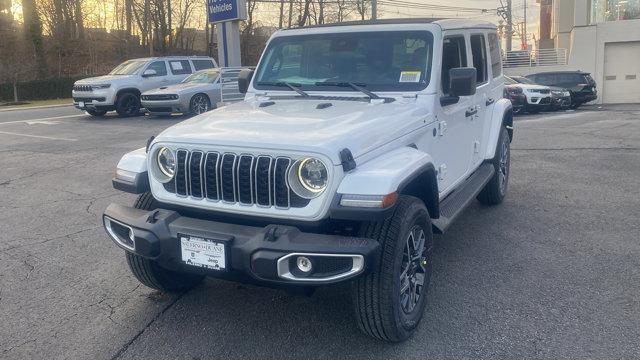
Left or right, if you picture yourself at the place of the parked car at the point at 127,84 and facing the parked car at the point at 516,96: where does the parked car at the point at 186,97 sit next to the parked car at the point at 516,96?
right

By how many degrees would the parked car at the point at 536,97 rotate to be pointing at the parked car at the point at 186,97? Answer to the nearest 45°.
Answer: approximately 90° to its right

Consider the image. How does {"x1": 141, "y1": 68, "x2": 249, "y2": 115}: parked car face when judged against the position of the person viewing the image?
facing the viewer and to the left of the viewer

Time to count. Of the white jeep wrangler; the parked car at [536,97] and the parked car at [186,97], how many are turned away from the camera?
0

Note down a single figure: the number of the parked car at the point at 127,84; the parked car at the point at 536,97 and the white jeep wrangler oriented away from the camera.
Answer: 0

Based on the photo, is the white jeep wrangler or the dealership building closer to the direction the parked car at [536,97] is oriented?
the white jeep wrangler

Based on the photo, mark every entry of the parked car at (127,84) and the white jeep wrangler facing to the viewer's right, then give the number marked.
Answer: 0

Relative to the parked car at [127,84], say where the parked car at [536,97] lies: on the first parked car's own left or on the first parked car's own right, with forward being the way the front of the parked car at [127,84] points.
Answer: on the first parked car's own left

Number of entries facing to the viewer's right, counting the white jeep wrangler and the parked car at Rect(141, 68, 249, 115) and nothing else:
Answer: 0

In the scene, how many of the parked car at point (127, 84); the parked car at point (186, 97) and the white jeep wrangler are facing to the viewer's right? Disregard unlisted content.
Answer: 0
